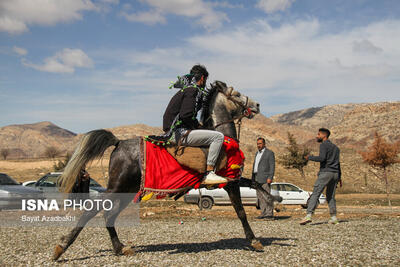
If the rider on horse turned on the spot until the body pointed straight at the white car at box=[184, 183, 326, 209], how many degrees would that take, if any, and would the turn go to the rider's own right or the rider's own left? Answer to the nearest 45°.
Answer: approximately 90° to the rider's own left

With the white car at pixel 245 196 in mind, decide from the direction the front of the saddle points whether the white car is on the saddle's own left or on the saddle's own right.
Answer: on the saddle's own left

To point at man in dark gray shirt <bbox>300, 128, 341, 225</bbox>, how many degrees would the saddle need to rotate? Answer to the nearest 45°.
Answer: approximately 45° to its left

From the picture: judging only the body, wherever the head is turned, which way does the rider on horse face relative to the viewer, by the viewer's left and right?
facing to the right of the viewer

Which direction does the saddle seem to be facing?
to the viewer's right
